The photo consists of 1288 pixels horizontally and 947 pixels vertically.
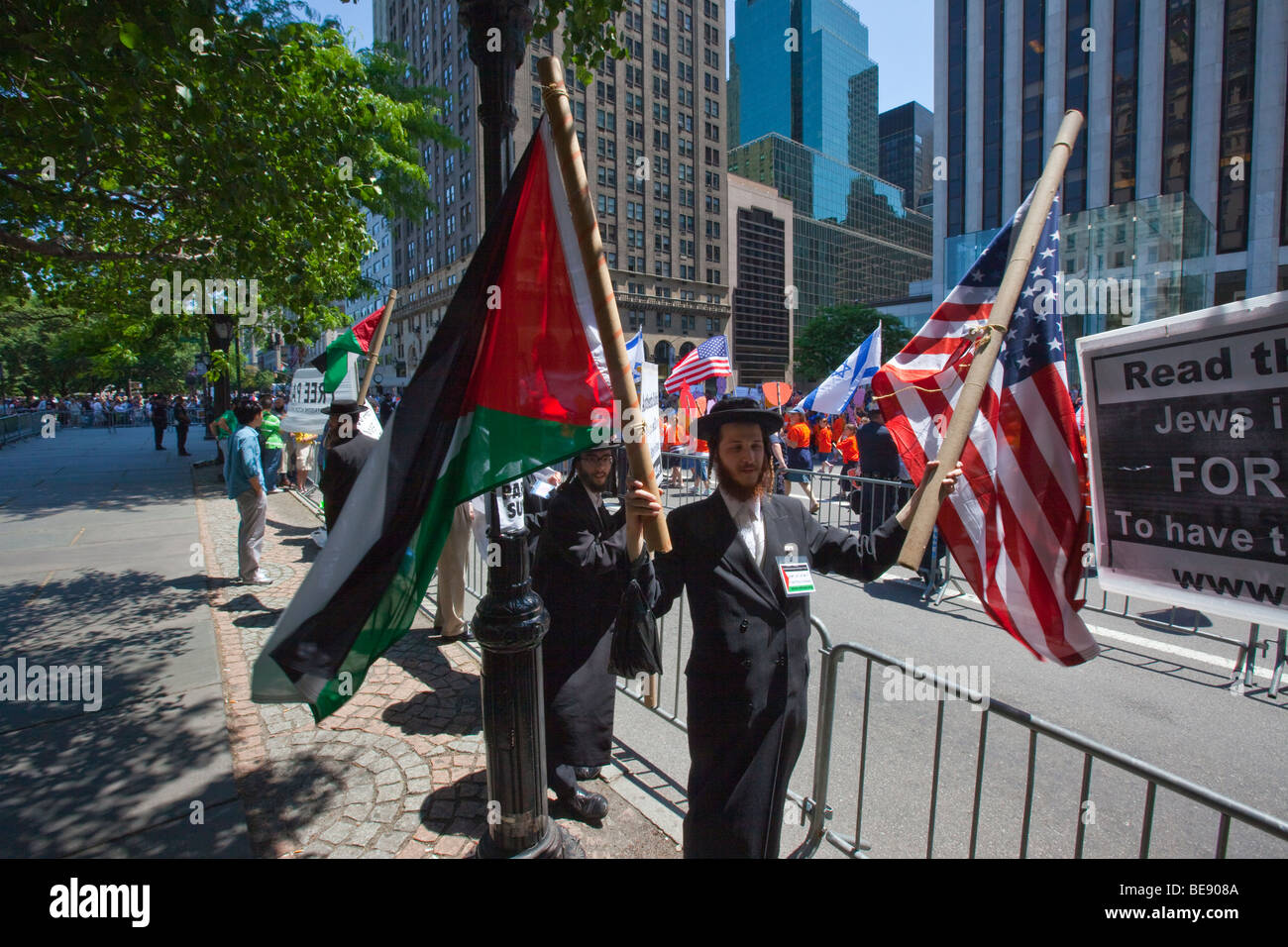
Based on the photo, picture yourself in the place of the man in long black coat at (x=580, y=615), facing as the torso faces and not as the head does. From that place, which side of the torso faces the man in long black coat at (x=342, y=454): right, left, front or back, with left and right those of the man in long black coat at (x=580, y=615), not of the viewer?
back

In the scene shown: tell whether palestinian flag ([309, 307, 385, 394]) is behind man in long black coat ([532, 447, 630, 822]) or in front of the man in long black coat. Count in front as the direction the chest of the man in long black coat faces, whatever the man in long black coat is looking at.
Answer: behind

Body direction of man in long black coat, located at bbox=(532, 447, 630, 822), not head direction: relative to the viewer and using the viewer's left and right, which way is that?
facing the viewer and to the right of the viewer

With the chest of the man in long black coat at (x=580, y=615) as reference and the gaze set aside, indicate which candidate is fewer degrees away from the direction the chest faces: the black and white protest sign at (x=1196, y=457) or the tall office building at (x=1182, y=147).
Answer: the black and white protest sign

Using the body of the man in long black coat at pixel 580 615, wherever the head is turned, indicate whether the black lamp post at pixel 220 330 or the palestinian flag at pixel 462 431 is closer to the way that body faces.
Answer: the palestinian flag

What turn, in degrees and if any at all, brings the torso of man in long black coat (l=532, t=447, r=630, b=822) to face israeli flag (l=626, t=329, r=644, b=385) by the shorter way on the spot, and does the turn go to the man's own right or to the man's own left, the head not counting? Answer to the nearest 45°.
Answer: approximately 135° to the man's own left

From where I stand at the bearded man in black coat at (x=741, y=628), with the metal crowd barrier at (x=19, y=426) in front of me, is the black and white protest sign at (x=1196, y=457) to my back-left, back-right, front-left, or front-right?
back-right
